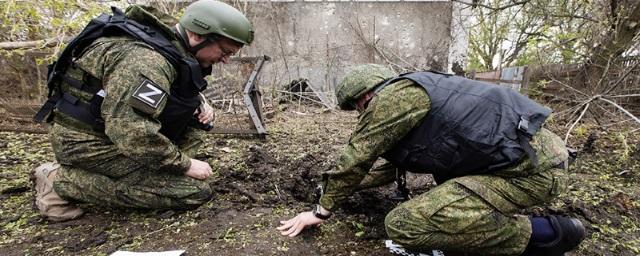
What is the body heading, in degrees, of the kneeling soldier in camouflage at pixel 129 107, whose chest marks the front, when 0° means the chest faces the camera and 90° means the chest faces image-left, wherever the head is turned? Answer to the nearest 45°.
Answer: approximately 270°

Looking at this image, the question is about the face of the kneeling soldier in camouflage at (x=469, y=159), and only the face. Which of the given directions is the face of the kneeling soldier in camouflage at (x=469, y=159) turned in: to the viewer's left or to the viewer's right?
to the viewer's left

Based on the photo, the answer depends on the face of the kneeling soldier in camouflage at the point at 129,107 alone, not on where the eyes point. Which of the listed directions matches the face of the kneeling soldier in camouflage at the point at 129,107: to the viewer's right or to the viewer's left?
to the viewer's right

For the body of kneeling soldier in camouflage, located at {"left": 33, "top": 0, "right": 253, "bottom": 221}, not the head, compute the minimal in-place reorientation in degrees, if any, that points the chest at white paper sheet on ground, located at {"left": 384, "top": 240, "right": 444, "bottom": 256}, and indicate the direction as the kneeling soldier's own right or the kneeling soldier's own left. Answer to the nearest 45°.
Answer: approximately 45° to the kneeling soldier's own right
